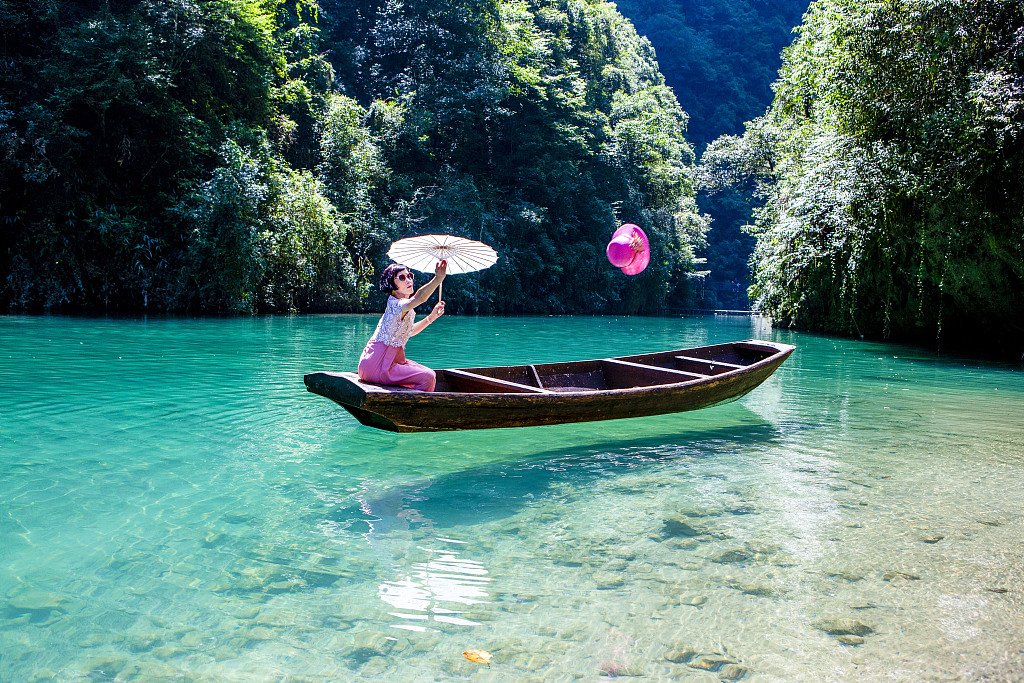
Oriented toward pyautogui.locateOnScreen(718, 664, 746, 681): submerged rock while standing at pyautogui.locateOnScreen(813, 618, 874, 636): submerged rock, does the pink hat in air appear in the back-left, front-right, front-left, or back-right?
back-right

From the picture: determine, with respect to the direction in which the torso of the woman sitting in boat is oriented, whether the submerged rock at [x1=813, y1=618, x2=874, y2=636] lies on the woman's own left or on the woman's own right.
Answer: on the woman's own right

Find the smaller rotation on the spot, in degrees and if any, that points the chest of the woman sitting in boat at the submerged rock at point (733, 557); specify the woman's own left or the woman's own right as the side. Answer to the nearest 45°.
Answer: approximately 45° to the woman's own right

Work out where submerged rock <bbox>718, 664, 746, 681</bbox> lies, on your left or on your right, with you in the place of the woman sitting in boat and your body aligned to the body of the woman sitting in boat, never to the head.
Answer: on your right

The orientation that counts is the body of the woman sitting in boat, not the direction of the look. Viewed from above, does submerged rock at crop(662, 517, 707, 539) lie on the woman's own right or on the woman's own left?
on the woman's own right

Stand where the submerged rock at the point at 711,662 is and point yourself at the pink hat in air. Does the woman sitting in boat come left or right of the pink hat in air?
left

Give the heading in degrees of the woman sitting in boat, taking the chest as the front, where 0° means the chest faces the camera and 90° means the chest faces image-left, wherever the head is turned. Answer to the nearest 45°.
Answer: approximately 270°

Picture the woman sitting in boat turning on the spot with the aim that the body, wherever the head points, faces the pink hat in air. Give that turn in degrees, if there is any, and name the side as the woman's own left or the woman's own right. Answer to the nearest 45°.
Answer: approximately 45° to the woman's own left
